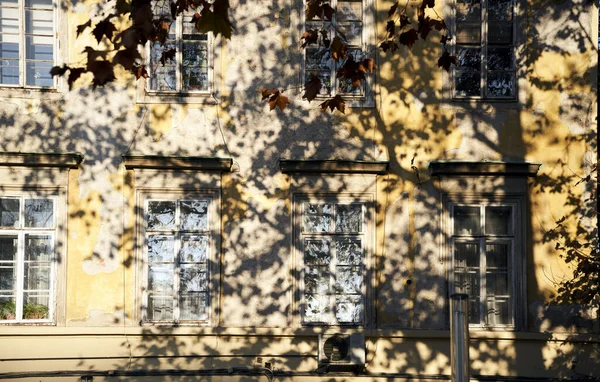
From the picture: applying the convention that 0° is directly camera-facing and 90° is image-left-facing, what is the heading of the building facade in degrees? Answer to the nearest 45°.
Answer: approximately 0°
